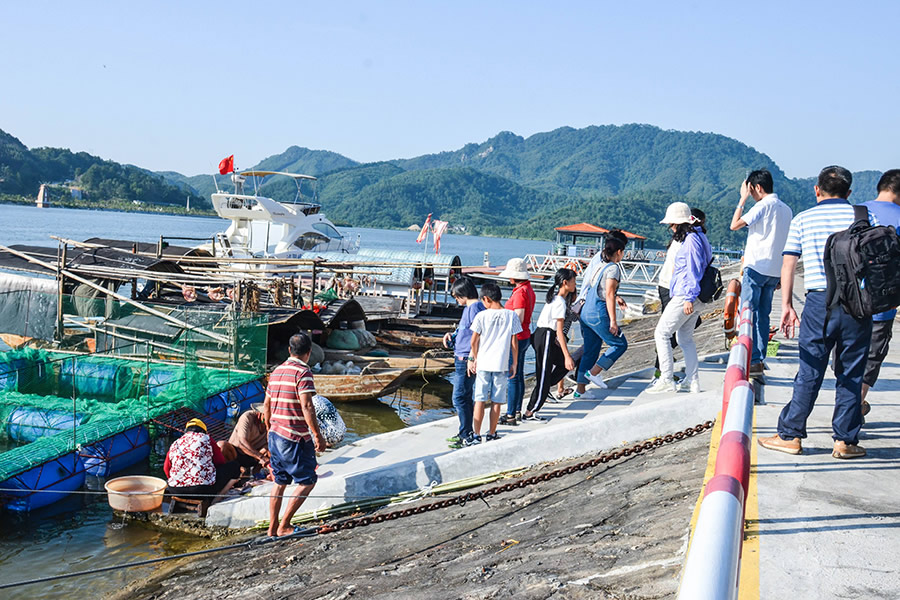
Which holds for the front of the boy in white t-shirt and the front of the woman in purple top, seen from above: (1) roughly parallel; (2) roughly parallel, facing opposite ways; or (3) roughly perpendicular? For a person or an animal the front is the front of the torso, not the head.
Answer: roughly perpendicular

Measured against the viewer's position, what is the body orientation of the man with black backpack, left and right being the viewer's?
facing away from the viewer and to the left of the viewer

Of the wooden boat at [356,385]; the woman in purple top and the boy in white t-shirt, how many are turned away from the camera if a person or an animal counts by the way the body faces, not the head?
1

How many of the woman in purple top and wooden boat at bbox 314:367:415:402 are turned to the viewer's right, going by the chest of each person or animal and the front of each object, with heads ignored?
1

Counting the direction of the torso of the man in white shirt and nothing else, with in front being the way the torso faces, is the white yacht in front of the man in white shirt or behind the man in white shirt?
in front

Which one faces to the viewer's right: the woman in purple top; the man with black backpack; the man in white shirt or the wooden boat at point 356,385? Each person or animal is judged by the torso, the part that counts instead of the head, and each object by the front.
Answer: the wooden boat

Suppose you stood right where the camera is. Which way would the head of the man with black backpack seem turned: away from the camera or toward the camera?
away from the camera

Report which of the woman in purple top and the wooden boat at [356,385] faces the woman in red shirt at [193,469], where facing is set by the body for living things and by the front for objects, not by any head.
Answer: the woman in purple top

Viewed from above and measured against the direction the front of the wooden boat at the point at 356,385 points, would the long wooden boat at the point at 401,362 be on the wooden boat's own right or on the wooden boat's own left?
on the wooden boat's own left

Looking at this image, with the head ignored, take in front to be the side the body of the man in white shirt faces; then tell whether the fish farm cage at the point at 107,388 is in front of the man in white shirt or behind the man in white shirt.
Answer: in front

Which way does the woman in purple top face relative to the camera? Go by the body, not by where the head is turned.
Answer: to the viewer's left

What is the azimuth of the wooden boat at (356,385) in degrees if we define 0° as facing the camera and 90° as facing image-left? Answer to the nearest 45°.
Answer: approximately 270°

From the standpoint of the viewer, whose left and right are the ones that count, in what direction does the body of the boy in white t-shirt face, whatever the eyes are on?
facing away from the viewer
